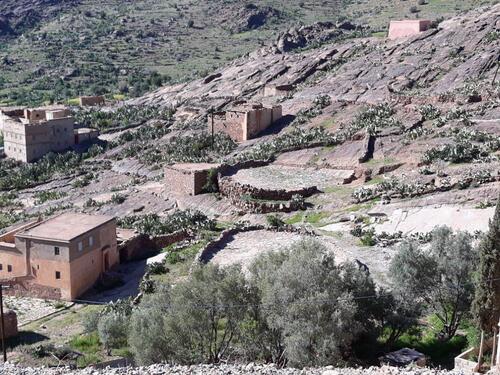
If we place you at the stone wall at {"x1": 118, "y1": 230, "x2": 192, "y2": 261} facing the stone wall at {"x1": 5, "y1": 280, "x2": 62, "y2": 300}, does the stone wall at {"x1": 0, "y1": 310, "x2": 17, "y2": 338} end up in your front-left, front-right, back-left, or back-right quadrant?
front-left

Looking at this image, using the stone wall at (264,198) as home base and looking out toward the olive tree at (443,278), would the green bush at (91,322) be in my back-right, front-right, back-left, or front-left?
front-right

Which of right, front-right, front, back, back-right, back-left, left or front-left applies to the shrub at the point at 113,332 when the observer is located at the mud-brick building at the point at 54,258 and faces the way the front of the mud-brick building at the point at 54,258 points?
front-right

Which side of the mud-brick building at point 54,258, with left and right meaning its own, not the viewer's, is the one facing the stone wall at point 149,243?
left

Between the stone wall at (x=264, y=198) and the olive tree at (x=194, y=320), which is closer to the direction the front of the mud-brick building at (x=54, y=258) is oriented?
the olive tree

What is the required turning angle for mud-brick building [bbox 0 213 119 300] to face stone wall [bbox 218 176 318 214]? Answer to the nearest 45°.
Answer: approximately 90° to its left

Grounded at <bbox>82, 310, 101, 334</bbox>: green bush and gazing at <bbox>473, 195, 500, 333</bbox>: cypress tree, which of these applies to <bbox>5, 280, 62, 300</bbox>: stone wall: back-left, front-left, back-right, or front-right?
back-left

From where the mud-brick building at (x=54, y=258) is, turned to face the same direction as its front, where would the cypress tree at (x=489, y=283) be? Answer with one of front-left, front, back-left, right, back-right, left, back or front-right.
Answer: front

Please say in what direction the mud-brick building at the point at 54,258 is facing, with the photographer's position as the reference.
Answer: facing the viewer and to the right of the viewer

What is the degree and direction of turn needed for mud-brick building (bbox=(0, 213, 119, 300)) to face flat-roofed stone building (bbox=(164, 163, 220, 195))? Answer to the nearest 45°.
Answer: approximately 90° to its left

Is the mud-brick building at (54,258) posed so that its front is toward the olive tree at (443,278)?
yes

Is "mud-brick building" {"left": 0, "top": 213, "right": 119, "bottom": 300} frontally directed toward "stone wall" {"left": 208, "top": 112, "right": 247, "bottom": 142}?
no

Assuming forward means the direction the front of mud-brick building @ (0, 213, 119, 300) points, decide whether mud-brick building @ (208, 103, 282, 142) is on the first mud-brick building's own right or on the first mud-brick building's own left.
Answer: on the first mud-brick building's own left

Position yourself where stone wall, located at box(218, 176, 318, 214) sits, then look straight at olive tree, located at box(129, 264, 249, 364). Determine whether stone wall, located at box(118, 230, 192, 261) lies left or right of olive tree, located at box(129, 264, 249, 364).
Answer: right

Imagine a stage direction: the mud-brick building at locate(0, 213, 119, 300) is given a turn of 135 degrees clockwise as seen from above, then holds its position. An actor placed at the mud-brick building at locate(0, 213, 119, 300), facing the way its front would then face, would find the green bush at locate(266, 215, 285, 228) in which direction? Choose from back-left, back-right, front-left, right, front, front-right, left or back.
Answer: back

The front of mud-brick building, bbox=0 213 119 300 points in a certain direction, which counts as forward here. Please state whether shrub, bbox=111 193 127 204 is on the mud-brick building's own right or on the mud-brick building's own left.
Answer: on the mud-brick building's own left

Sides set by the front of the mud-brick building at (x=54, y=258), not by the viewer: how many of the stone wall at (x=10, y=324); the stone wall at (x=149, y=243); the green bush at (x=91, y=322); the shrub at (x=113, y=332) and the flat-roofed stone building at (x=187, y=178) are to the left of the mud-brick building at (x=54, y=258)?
2

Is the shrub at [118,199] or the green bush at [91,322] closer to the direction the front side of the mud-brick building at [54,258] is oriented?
the green bush

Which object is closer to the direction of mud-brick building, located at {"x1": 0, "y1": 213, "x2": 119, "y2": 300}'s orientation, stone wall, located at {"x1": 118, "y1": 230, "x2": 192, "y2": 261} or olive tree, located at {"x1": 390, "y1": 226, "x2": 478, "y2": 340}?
the olive tree
